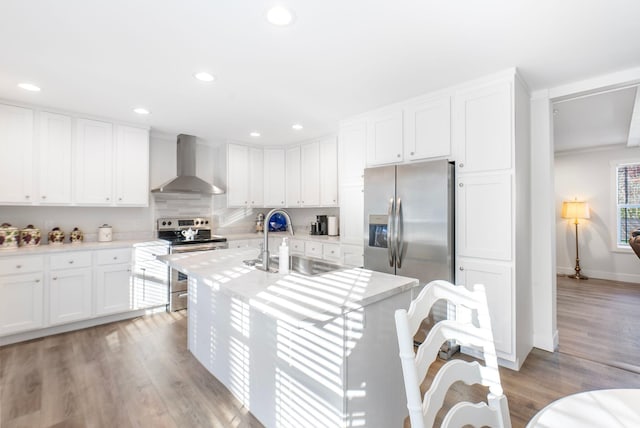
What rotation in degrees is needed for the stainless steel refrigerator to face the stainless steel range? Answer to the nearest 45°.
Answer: approximately 45° to its right

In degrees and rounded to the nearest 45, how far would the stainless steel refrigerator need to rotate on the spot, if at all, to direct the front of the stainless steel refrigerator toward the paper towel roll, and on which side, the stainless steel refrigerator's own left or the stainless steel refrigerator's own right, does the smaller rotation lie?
approximately 90° to the stainless steel refrigerator's own right

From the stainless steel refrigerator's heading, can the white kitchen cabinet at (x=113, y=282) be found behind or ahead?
ahead

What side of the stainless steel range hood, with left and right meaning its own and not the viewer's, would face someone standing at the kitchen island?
front

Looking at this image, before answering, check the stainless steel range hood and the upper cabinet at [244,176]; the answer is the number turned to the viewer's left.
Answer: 0

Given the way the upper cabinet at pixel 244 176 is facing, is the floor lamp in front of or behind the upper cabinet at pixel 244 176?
in front

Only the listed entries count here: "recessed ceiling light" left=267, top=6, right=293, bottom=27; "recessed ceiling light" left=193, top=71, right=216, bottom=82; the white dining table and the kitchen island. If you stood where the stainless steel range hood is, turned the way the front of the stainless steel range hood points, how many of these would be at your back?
0

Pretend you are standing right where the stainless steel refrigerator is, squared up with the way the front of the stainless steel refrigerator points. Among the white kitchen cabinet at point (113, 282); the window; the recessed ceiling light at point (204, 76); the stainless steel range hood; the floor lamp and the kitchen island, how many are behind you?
2

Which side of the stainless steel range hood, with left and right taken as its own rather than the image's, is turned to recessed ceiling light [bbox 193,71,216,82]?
front

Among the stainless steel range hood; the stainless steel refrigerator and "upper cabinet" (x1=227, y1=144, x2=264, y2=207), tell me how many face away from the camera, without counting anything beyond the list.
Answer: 0

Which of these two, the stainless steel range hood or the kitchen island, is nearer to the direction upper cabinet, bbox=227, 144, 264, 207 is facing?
the kitchen island

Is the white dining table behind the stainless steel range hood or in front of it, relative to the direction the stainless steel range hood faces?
in front

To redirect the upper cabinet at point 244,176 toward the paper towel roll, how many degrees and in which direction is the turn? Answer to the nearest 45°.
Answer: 0° — it already faces it

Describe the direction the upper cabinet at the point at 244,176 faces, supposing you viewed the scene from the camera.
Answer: facing the viewer and to the right of the viewer

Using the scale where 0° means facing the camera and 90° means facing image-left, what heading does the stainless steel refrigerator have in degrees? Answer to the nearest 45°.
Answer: approximately 45°

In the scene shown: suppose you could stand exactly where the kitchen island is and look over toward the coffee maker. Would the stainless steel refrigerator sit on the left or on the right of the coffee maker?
right
